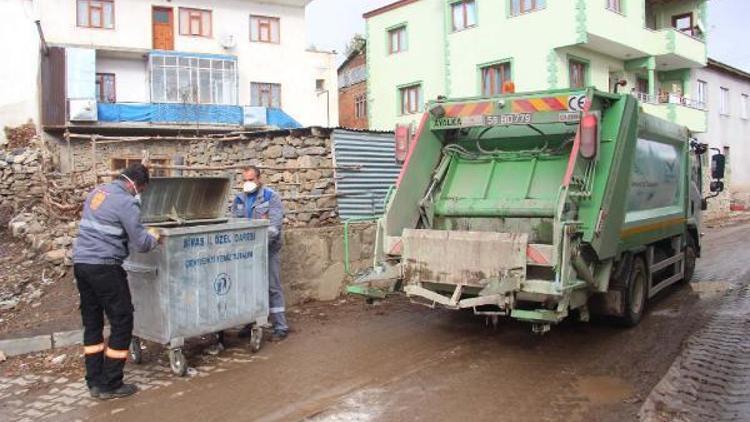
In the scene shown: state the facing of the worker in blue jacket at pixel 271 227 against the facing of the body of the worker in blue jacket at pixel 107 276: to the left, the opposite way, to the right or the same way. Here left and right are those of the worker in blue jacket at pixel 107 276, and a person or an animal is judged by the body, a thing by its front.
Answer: the opposite way

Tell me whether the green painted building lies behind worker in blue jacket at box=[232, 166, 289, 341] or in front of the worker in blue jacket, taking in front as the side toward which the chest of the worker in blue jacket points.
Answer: behind

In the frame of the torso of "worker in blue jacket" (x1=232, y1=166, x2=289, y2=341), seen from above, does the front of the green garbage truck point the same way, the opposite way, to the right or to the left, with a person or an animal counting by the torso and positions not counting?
the opposite way

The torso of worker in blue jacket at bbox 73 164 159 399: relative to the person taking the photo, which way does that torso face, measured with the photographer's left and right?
facing away from the viewer and to the right of the viewer

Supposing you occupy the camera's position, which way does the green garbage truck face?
facing away from the viewer and to the right of the viewer

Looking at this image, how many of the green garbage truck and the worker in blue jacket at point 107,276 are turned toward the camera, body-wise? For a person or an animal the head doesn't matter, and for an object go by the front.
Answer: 0

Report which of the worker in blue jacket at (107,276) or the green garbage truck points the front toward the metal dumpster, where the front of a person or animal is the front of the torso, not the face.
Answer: the worker in blue jacket

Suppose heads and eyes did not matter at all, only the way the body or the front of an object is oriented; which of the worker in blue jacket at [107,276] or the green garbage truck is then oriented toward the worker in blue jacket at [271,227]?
the worker in blue jacket at [107,276]

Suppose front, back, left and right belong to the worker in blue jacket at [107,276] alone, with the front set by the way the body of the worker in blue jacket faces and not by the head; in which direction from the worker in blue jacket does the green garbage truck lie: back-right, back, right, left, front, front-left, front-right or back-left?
front-right

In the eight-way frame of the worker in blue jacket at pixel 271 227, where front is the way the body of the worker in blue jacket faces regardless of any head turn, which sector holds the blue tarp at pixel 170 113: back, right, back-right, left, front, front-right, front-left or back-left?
back-right

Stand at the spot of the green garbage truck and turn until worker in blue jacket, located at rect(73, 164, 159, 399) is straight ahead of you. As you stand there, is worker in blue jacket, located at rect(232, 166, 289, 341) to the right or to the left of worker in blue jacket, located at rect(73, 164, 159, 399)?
right

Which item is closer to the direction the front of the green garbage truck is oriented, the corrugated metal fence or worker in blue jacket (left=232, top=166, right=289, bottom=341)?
the corrugated metal fence
